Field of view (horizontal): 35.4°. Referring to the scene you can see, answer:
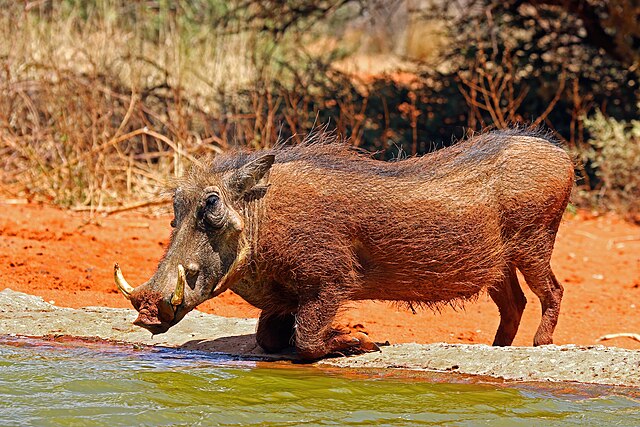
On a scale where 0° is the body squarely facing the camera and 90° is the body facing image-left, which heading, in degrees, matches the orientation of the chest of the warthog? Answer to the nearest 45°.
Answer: approximately 90°
